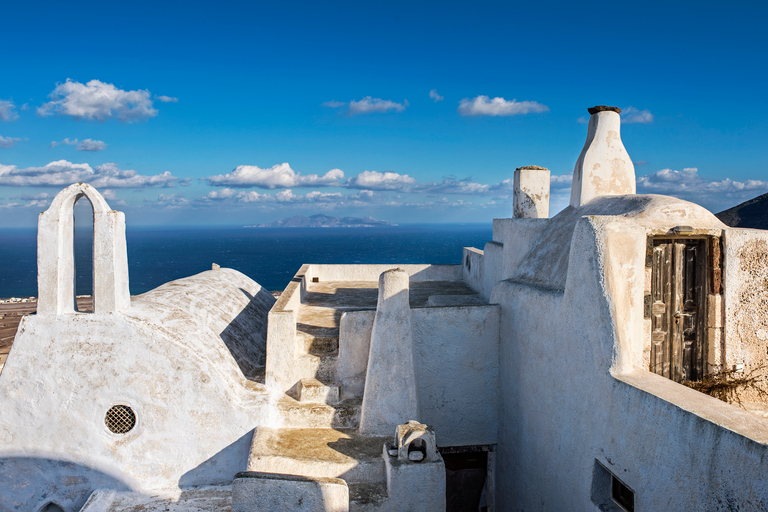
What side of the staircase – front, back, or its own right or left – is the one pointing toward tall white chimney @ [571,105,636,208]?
left

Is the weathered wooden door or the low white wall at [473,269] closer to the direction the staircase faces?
the weathered wooden door

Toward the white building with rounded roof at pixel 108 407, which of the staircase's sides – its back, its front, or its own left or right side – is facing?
right

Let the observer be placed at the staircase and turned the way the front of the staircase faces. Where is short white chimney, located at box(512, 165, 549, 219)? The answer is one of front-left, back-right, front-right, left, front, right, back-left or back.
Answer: back-left

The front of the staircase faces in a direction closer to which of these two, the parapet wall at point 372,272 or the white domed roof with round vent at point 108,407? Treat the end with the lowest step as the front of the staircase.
the white domed roof with round vent

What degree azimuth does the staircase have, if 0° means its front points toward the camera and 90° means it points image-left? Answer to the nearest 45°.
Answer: approximately 0°

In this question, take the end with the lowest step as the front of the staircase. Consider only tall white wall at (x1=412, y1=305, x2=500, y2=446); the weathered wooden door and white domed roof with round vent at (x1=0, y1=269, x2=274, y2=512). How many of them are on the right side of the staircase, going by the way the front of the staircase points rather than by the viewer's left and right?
1

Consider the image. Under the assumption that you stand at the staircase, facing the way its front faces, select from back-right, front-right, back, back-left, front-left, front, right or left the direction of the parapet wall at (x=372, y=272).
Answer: back

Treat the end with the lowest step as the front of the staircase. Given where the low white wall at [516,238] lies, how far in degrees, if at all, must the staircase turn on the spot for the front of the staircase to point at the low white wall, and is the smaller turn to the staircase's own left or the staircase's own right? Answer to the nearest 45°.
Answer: approximately 135° to the staircase's own left

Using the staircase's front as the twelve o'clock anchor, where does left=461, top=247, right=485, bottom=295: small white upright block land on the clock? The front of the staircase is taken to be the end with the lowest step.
The small white upright block is roughly at 7 o'clock from the staircase.

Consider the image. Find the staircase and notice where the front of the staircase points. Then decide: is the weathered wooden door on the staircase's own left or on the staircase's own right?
on the staircase's own left
